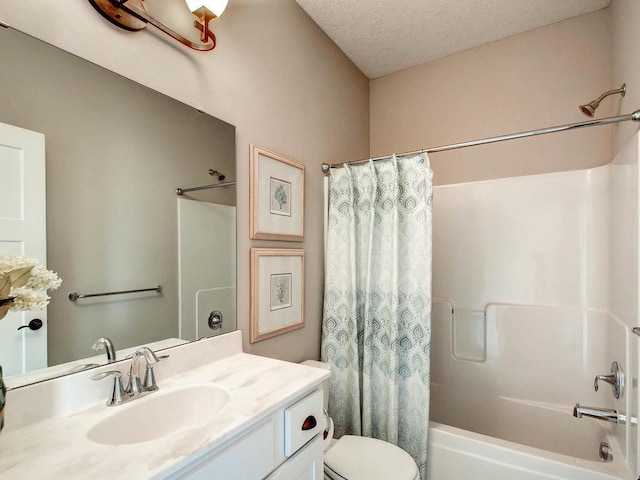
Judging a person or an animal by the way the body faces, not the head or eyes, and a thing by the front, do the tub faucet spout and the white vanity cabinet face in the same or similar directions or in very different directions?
very different directions

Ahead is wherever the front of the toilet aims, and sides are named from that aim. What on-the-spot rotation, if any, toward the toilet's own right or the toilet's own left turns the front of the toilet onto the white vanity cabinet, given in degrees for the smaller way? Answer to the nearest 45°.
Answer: approximately 90° to the toilet's own right

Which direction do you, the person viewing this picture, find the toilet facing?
facing the viewer and to the right of the viewer

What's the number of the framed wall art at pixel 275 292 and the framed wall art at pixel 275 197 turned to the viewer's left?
0

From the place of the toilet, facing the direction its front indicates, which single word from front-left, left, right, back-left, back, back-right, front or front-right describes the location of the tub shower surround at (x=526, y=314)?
left

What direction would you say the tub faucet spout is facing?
to the viewer's left

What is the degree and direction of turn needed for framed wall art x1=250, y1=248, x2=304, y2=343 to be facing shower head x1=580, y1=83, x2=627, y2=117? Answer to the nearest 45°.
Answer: approximately 45° to its left

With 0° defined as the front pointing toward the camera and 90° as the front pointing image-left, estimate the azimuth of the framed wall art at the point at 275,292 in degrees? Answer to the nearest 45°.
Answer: approximately 315°

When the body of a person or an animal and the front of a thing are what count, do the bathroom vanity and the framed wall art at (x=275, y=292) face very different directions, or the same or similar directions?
same or similar directions

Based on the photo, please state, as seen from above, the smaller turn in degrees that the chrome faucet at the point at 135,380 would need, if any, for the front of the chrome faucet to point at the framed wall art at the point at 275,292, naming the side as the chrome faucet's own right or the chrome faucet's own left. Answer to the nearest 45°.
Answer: approximately 90° to the chrome faucet's own left

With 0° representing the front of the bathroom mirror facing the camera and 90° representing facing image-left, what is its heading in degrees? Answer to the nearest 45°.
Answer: approximately 315°

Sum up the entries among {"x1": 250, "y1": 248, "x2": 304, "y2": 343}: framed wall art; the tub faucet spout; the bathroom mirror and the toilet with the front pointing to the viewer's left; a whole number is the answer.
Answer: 1

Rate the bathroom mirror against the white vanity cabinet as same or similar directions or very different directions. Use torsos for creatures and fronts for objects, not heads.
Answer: same or similar directions

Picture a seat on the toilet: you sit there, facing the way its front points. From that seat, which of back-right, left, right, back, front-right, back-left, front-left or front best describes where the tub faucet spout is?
front-left

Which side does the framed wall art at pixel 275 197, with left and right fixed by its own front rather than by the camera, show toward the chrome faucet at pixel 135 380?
right

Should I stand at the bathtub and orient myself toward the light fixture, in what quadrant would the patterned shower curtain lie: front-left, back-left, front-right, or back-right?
front-right

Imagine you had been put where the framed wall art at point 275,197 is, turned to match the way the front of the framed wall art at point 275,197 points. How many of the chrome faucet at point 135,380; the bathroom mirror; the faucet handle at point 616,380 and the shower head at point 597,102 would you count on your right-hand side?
2

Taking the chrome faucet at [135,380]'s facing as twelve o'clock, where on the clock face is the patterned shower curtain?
The patterned shower curtain is roughly at 10 o'clock from the chrome faucet.

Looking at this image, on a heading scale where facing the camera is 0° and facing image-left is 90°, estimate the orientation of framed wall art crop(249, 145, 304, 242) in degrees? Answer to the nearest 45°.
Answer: approximately 315°

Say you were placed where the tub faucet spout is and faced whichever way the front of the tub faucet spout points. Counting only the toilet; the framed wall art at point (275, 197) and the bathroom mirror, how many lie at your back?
0
